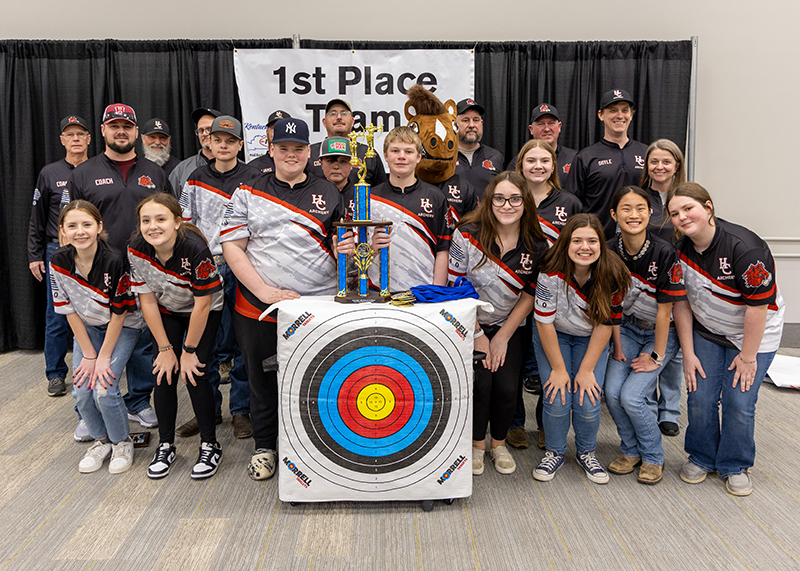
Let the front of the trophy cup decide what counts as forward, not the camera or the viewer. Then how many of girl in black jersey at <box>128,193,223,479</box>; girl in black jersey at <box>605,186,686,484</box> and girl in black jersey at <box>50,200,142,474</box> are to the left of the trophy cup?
1

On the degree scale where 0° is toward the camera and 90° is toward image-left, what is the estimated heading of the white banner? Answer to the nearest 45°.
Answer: approximately 0°

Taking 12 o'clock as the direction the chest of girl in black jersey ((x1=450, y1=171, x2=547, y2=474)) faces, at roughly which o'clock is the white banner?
The white banner is roughly at 5 o'clock from the girl in black jersey.

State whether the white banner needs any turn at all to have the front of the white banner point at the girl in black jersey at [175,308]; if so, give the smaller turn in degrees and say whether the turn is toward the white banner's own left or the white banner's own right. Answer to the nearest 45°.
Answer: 0° — it already faces them

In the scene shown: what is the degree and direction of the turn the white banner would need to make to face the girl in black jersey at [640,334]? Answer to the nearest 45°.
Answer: approximately 45° to its left

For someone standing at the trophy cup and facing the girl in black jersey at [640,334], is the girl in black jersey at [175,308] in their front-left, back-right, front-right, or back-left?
back-left

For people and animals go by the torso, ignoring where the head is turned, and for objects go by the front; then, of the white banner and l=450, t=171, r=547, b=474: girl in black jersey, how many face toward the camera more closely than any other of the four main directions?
2

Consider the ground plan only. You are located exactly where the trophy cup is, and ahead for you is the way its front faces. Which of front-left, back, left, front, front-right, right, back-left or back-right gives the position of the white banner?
back
